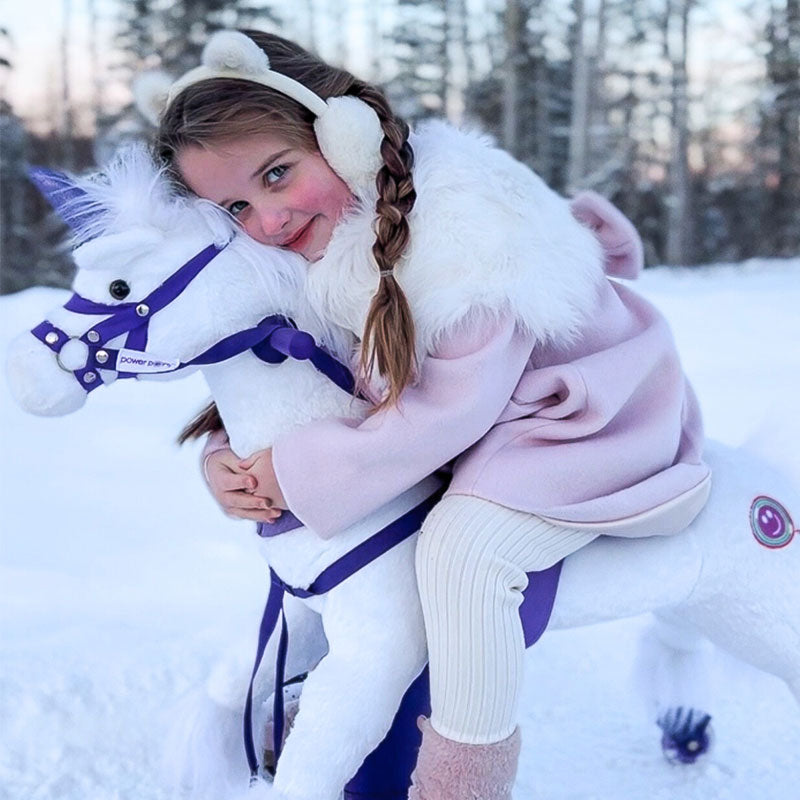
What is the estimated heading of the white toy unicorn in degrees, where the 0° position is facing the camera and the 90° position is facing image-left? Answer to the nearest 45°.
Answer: approximately 90°
